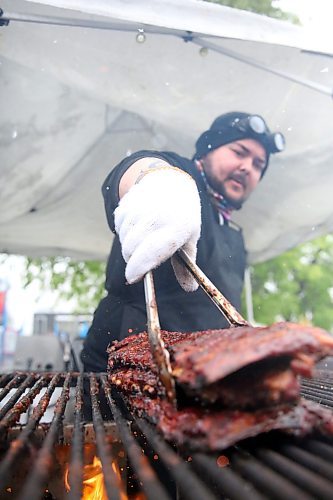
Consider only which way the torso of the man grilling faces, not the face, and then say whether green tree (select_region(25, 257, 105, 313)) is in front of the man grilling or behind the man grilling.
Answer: behind

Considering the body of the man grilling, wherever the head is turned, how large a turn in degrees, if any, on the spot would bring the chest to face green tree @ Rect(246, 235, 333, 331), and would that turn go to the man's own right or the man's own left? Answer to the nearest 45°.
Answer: approximately 135° to the man's own left

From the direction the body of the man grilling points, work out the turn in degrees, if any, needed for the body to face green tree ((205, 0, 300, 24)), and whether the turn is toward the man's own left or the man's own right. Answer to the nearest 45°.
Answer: approximately 135° to the man's own left

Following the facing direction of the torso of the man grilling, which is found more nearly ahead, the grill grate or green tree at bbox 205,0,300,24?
the grill grate

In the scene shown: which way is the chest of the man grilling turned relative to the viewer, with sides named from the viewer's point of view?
facing the viewer and to the right of the viewer

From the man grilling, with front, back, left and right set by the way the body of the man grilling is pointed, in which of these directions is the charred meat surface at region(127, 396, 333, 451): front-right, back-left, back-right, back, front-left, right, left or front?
front-right

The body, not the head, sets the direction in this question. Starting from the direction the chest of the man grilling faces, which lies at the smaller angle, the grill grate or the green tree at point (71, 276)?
the grill grate
